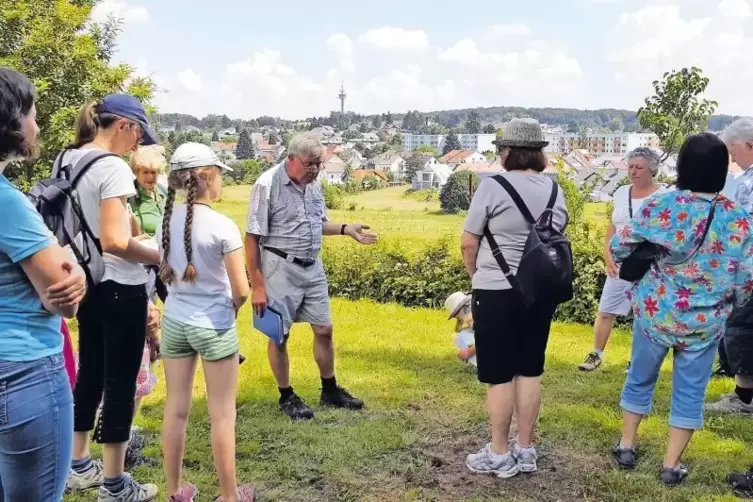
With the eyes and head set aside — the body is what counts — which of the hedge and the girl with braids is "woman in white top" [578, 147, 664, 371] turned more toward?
the girl with braids

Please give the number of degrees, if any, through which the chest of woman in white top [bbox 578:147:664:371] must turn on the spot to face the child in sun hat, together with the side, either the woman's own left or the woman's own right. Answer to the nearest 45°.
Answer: approximately 45° to the woman's own right

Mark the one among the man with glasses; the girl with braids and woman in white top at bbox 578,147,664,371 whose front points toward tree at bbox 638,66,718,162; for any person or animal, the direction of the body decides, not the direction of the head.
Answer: the girl with braids

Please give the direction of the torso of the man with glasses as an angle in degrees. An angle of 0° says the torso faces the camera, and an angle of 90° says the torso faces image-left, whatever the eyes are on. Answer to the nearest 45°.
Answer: approximately 315°

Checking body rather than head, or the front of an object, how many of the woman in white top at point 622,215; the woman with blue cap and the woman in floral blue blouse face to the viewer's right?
1

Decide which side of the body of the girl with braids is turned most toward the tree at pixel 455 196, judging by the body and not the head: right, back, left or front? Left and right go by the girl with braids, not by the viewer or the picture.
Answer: front

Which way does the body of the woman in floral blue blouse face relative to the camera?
away from the camera

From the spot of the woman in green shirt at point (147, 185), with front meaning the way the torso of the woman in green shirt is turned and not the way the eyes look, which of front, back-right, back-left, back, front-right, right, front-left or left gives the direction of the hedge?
left

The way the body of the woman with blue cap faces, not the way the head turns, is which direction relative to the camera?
to the viewer's right

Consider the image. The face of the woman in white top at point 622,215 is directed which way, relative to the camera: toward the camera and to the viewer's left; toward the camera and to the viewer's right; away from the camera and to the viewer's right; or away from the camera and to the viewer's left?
toward the camera and to the viewer's left

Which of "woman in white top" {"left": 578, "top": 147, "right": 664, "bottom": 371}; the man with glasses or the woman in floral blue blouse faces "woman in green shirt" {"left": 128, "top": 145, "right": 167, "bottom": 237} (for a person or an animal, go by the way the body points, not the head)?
the woman in white top

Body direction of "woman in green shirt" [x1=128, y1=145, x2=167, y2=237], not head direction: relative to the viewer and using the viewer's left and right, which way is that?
facing the viewer and to the right of the viewer

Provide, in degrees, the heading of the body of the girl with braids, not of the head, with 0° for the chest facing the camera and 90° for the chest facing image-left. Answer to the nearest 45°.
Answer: approximately 225°

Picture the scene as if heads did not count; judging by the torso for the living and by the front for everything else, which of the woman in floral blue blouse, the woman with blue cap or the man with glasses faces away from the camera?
the woman in floral blue blouse

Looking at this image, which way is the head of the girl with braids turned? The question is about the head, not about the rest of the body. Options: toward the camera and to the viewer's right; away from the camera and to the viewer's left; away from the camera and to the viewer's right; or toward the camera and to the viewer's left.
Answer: away from the camera and to the viewer's right

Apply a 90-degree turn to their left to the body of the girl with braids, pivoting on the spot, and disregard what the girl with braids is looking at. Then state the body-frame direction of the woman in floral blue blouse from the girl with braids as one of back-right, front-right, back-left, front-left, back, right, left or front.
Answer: back-right

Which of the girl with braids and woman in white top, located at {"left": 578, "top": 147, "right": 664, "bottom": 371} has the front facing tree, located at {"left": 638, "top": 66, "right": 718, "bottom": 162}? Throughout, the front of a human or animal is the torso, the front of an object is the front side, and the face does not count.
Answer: the girl with braids

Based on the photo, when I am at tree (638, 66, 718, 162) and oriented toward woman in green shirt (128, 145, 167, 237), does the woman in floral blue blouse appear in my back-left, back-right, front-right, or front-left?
front-left

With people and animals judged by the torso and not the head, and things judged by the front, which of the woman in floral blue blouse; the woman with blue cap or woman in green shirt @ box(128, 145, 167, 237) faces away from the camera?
the woman in floral blue blouse
